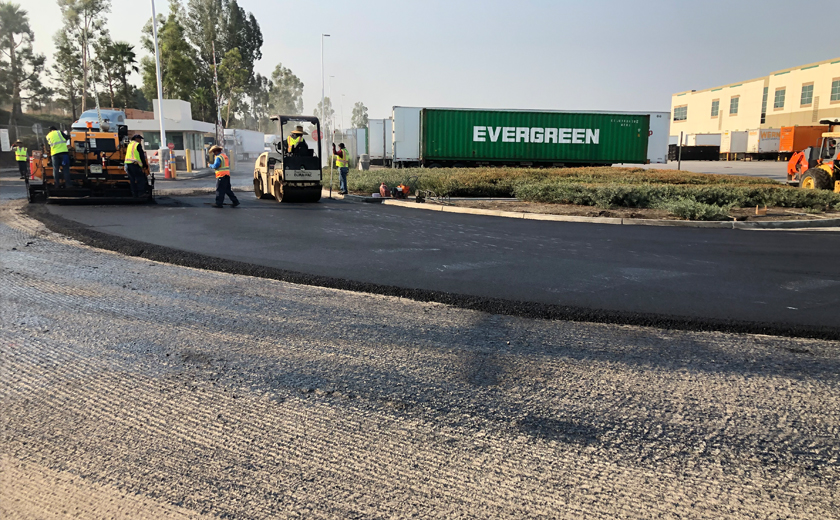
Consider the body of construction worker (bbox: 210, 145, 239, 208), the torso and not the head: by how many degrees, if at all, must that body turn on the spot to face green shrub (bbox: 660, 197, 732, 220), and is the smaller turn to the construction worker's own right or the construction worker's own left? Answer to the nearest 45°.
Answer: approximately 135° to the construction worker's own left

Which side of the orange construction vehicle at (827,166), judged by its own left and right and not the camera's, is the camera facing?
left

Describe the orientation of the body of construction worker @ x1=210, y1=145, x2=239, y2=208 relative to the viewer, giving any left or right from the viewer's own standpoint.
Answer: facing to the left of the viewer

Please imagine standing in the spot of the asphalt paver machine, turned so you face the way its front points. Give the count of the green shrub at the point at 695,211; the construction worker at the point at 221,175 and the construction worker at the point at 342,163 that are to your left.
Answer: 0

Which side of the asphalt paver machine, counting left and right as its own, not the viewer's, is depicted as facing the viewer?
back

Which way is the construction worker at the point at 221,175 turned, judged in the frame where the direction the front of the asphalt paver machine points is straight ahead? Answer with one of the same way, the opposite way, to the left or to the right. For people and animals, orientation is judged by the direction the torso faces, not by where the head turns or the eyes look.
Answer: to the left

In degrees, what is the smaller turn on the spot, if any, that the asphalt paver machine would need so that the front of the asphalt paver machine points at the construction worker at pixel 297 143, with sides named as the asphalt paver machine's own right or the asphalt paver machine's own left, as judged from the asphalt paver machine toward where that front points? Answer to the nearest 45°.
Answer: approximately 135° to the asphalt paver machine's own right

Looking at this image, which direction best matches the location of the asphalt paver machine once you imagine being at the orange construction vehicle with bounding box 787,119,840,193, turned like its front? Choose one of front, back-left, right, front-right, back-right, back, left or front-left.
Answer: front-left

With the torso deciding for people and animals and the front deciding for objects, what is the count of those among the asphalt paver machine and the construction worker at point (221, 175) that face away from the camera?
1

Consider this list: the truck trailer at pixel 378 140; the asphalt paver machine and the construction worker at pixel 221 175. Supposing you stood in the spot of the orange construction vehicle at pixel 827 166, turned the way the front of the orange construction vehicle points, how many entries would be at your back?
0

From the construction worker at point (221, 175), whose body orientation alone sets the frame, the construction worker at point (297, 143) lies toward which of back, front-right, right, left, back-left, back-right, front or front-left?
back

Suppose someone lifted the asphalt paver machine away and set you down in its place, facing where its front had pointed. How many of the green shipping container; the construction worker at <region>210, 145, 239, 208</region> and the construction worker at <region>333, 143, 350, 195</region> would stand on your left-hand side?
0
